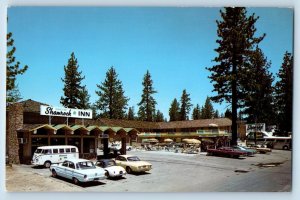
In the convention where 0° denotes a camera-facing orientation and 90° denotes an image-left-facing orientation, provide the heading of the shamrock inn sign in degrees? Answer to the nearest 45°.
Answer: approximately 315°

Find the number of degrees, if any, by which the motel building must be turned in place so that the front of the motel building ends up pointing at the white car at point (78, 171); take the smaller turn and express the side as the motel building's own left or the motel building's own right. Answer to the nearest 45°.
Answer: approximately 45° to the motel building's own right
